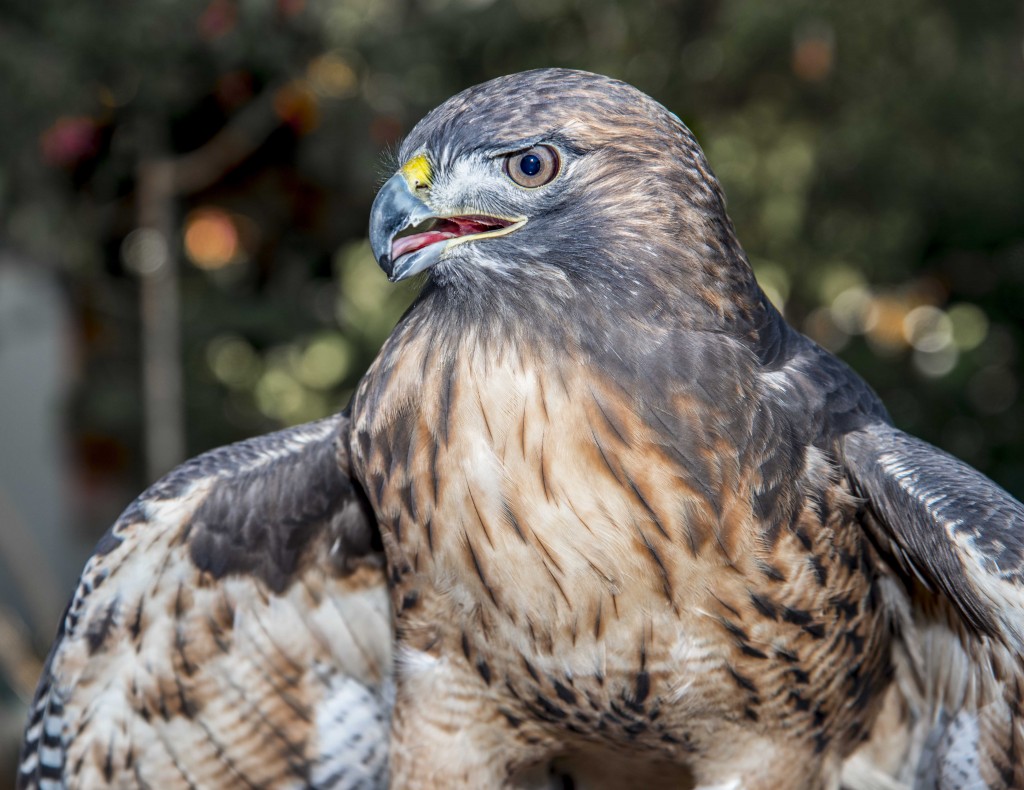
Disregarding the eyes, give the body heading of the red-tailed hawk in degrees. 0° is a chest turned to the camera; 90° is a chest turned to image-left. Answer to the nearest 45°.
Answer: approximately 45°

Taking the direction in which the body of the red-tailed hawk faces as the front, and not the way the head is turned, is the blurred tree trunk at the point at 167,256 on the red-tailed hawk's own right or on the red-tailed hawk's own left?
on the red-tailed hawk's own right
